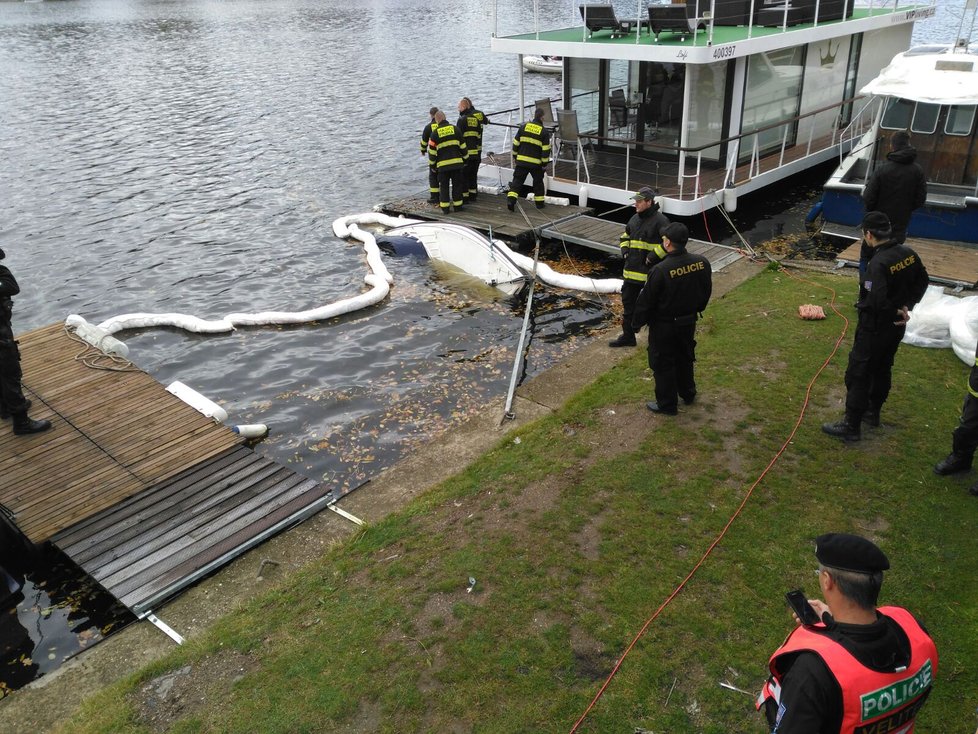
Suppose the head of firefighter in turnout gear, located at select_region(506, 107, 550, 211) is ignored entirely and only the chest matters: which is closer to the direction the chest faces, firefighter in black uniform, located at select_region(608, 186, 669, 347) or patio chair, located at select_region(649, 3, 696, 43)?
the patio chair

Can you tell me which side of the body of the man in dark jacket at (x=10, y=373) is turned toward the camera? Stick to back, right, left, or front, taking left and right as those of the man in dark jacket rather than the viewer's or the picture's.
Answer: right

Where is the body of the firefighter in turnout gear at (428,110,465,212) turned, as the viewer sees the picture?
away from the camera

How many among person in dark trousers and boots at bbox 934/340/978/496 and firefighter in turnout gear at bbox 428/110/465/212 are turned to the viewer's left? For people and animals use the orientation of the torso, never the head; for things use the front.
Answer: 1

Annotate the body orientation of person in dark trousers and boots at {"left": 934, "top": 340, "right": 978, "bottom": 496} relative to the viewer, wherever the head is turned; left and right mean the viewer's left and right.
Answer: facing to the left of the viewer

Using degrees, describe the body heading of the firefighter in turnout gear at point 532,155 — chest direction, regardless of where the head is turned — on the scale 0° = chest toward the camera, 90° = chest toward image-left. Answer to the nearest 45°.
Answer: approximately 180°

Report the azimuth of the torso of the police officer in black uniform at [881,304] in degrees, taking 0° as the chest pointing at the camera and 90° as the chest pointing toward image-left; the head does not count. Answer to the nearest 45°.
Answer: approximately 135°

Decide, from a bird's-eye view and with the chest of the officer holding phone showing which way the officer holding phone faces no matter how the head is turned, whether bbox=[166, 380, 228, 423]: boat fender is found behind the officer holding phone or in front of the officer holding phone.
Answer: in front

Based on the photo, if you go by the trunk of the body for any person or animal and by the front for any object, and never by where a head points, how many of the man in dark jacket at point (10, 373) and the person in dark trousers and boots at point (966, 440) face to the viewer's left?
1

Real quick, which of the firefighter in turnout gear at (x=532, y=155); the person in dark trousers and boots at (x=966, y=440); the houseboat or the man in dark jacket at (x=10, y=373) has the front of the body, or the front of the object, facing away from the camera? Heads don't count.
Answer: the firefighter in turnout gear

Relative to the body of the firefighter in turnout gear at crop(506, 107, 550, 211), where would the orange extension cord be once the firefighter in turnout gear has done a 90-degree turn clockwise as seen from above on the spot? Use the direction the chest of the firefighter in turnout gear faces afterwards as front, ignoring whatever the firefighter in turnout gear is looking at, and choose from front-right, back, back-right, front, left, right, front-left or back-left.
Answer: right

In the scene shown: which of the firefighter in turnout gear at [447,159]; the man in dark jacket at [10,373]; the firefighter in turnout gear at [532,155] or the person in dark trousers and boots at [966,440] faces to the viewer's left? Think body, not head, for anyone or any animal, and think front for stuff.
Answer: the person in dark trousers and boots

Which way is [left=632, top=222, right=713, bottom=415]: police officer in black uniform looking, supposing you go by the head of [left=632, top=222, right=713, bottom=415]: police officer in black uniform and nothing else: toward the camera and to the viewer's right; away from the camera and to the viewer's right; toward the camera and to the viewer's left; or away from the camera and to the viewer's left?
away from the camera and to the viewer's left

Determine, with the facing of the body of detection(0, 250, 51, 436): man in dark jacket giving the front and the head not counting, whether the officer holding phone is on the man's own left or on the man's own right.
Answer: on the man's own right

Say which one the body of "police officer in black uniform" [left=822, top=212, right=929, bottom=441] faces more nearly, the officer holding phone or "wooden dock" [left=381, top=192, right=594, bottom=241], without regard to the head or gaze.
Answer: the wooden dock
